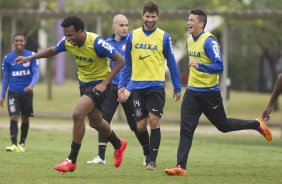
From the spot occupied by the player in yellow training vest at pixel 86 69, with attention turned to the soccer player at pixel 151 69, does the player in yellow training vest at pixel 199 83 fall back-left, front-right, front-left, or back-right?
front-right

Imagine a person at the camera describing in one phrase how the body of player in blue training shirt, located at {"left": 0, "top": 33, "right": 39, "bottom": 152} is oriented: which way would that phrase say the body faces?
toward the camera

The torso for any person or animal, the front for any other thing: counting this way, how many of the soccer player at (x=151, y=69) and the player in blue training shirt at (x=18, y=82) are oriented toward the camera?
2

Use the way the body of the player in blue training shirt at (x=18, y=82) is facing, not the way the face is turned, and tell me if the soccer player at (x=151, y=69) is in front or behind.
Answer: in front

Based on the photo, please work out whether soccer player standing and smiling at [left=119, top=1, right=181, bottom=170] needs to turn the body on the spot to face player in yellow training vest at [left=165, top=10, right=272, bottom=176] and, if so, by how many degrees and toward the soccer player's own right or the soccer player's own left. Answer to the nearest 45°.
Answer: approximately 45° to the soccer player's own left

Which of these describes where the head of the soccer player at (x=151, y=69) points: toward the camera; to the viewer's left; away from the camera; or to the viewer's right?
toward the camera

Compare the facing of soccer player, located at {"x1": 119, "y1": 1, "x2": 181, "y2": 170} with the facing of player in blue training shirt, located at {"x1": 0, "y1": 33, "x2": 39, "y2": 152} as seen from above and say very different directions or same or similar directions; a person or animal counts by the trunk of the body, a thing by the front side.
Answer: same or similar directions

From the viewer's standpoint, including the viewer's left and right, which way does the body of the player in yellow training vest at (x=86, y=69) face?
facing the viewer and to the left of the viewer

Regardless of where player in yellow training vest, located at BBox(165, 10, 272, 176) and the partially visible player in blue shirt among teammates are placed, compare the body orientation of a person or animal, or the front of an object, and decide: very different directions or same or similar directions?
same or similar directions

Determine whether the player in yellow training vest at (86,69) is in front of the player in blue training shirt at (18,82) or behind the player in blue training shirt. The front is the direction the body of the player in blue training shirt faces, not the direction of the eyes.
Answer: in front

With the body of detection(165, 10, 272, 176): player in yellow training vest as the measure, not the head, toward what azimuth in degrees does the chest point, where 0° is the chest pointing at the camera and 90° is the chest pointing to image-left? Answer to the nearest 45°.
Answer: approximately 45°

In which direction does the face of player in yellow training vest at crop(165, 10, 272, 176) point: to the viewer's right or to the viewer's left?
to the viewer's left

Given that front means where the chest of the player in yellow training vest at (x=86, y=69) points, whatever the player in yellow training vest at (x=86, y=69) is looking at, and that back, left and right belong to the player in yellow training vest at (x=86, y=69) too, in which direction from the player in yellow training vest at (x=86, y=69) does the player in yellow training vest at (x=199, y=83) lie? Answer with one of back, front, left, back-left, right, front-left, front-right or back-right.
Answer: back-left

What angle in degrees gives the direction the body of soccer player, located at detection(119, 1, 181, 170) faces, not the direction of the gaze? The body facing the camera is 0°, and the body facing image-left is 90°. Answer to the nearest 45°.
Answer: approximately 0°
